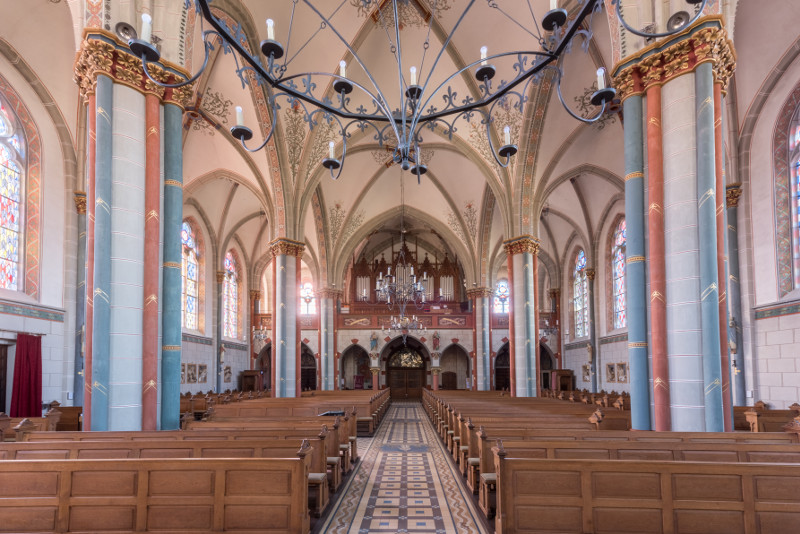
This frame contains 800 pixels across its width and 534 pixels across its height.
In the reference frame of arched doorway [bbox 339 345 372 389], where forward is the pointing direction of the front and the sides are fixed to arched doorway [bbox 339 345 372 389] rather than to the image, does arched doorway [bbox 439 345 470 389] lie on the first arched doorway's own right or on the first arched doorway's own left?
on the first arched doorway's own left

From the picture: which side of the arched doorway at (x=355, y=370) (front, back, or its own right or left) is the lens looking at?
front
